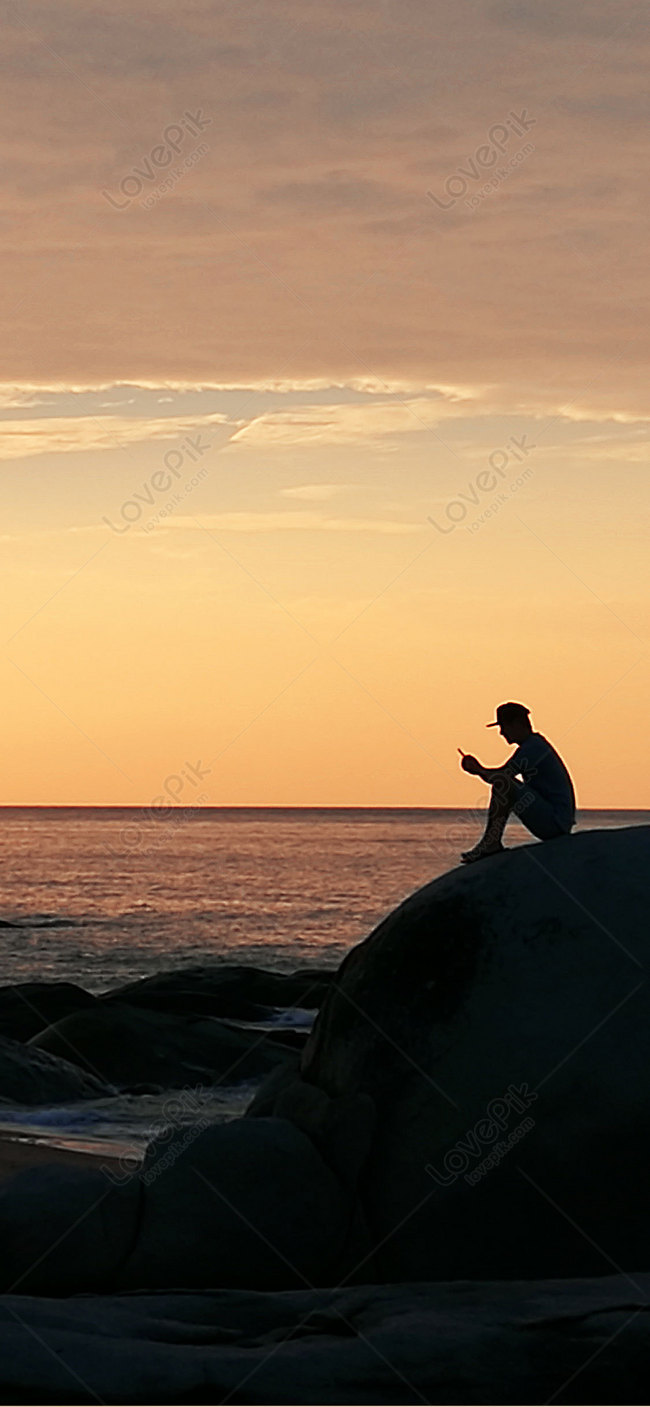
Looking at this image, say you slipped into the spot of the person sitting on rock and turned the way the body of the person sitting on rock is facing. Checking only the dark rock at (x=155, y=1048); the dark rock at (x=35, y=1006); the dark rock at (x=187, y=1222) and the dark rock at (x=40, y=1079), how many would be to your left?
1

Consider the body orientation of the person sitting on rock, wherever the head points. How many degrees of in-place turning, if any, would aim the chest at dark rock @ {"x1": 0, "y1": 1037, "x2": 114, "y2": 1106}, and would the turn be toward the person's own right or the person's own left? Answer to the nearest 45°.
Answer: approximately 45° to the person's own right

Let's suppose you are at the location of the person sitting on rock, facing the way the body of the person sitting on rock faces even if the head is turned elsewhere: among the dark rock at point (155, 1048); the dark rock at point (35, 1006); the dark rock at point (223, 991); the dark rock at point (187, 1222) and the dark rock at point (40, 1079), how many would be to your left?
1

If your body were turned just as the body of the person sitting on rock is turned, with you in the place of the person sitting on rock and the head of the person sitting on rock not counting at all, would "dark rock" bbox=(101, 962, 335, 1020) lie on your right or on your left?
on your right

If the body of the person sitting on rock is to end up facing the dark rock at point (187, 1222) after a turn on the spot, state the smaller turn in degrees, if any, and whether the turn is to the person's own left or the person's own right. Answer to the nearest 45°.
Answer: approximately 90° to the person's own left

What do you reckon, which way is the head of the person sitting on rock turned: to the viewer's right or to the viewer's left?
to the viewer's left

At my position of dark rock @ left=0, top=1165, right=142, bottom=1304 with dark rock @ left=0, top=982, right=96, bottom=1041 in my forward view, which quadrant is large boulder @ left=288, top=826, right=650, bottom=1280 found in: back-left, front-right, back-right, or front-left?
front-right

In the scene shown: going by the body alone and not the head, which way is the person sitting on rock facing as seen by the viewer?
to the viewer's left
